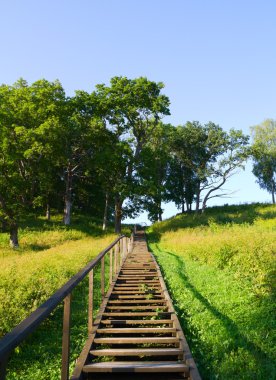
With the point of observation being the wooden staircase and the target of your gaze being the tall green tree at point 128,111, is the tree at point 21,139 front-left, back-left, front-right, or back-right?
front-left

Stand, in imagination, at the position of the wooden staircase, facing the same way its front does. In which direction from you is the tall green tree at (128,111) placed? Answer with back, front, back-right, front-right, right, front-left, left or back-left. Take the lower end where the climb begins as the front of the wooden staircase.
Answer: back

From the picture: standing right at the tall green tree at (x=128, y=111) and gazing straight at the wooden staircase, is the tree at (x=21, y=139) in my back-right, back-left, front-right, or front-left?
front-right

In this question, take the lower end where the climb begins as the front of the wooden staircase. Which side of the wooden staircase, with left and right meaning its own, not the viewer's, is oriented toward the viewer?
front

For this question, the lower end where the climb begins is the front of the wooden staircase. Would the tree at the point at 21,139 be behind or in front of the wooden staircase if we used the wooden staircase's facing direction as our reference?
behind
